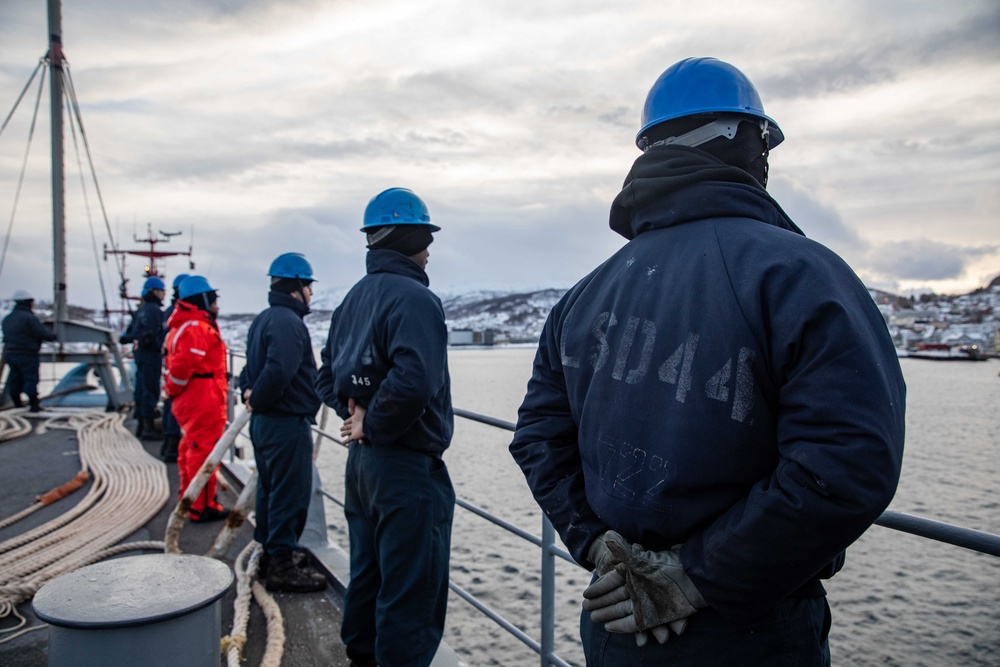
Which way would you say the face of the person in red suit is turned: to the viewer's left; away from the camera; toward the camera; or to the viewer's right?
to the viewer's right

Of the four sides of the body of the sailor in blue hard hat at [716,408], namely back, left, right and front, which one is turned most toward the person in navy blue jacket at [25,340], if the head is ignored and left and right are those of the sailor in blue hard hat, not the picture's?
left

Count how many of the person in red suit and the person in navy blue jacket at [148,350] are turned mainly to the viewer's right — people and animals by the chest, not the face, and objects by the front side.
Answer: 2

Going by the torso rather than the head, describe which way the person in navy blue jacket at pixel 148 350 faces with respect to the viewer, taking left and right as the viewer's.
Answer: facing to the right of the viewer

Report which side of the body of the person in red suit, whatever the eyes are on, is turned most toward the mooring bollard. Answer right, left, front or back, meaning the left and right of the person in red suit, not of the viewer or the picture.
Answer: right

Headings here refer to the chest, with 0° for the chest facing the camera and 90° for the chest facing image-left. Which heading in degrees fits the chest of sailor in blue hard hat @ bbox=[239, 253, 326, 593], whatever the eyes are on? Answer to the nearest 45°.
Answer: approximately 270°

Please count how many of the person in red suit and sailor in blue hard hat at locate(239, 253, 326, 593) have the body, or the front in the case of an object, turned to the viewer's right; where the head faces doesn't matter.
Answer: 2

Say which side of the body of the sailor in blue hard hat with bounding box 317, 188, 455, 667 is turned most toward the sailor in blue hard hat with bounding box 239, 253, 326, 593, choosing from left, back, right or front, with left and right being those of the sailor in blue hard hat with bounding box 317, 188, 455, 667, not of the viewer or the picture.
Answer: left

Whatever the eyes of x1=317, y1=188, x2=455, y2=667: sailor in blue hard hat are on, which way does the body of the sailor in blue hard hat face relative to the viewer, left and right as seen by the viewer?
facing away from the viewer and to the right of the viewer

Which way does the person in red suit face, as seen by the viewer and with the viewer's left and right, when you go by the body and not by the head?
facing to the right of the viewer

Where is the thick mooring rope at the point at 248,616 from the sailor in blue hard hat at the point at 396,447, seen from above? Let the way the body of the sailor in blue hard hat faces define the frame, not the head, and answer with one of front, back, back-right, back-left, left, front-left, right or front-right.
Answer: left
